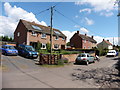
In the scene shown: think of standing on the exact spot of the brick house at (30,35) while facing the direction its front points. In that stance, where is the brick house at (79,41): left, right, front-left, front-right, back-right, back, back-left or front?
left

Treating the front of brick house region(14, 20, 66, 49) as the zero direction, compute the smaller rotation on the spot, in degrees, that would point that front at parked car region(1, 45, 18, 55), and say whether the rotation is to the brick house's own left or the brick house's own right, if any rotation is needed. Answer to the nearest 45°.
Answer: approximately 45° to the brick house's own right

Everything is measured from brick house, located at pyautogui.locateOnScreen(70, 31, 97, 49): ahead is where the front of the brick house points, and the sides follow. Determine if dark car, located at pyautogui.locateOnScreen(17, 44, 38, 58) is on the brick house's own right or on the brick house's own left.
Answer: on the brick house's own right

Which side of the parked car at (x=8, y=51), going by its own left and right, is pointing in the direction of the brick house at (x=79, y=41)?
left

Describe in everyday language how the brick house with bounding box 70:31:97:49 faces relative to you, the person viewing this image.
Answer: facing the viewer and to the right of the viewer
